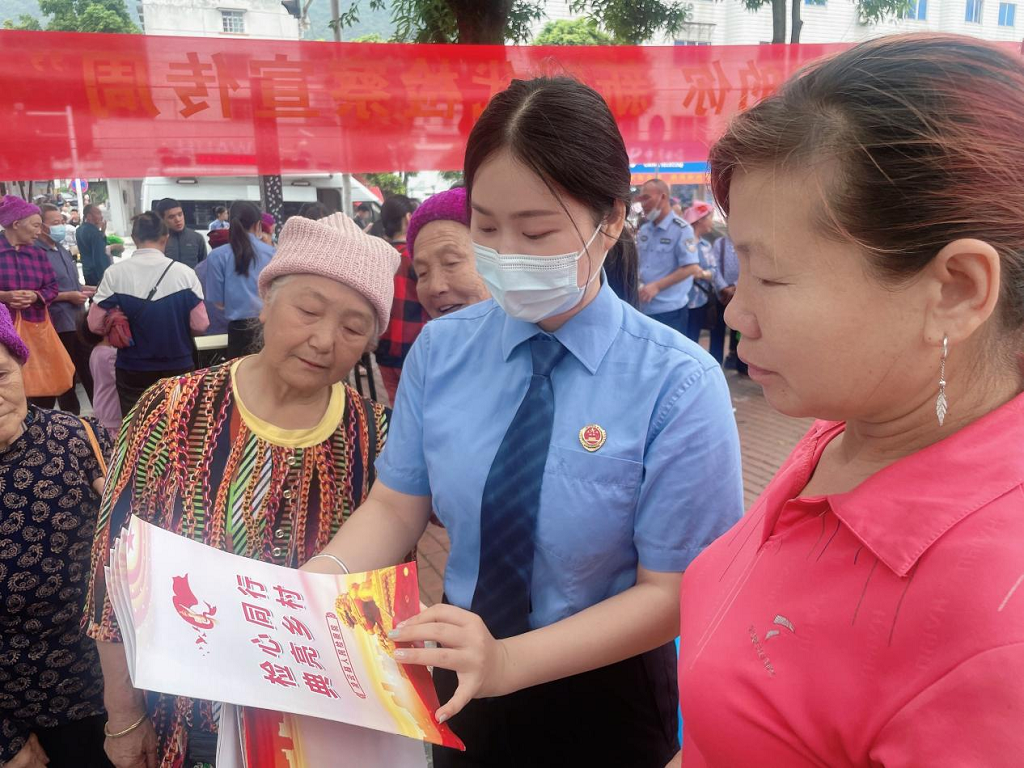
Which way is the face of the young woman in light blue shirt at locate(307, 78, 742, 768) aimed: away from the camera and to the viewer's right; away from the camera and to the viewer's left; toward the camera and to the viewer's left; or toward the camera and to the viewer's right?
toward the camera and to the viewer's left

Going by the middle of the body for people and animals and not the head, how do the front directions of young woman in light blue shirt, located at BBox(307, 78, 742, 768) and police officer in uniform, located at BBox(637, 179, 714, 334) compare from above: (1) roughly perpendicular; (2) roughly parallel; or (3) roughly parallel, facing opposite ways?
roughly parallel

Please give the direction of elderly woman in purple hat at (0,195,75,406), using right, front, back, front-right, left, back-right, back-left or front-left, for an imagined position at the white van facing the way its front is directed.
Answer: right

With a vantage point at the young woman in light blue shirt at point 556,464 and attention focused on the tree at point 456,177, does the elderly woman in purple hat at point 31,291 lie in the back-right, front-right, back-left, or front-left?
front-left

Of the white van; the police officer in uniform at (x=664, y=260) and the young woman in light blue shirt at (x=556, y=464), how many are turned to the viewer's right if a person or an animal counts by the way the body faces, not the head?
1

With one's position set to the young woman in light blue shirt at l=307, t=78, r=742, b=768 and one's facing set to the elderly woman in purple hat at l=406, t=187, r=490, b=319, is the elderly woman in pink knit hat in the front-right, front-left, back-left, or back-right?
front-left

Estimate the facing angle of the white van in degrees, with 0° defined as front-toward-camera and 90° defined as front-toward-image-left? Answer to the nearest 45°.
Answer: approximately 270°

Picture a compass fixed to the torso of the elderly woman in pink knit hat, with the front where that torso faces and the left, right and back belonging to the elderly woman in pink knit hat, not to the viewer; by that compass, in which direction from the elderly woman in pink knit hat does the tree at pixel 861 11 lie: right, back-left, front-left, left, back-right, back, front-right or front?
left

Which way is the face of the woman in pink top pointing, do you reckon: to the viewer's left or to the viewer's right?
to the viewer's left

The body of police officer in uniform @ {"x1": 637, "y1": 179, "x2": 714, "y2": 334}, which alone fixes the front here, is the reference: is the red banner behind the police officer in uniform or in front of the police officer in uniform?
in front

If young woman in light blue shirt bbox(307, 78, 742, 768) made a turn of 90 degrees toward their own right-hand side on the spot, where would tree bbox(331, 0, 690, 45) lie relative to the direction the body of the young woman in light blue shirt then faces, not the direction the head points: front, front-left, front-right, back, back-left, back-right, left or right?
front-right

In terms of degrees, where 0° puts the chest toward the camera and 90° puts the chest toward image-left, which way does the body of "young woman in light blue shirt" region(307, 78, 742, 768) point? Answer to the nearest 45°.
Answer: approximately 45°

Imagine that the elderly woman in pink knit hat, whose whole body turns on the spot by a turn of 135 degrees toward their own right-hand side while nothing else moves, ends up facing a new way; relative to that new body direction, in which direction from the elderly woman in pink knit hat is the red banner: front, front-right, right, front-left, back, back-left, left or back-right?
right

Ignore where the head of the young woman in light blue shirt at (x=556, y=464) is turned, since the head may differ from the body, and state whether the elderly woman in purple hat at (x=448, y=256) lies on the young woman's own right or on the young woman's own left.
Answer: on the young woman's own right
